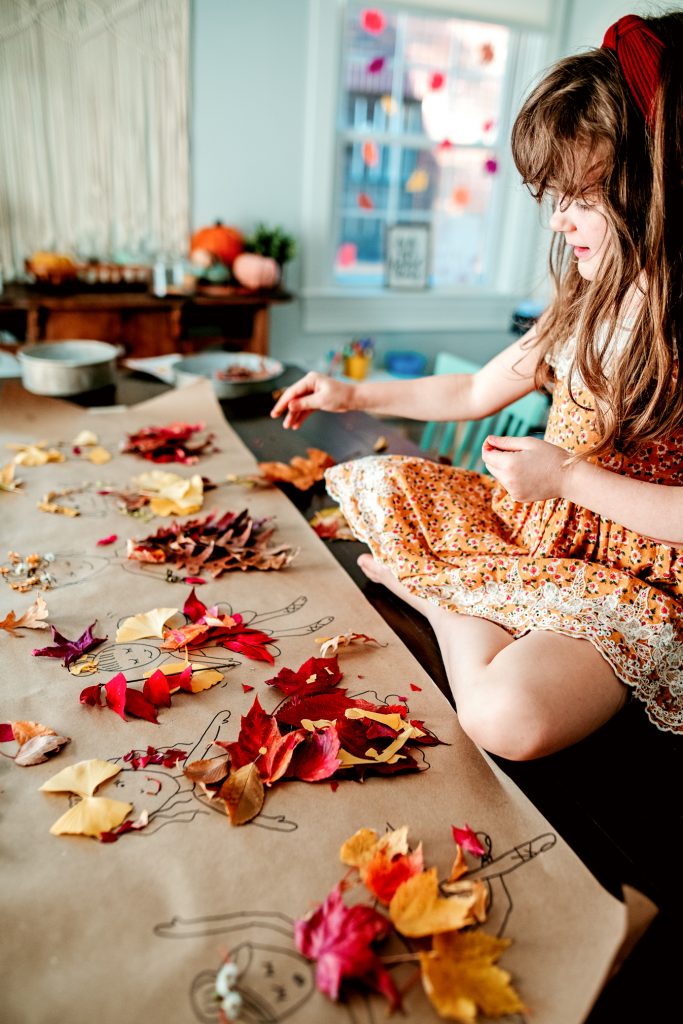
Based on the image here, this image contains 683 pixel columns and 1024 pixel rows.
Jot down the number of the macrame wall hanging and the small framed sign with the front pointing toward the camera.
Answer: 2

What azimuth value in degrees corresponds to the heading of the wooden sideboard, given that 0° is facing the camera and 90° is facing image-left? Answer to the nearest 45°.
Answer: approximately 0°

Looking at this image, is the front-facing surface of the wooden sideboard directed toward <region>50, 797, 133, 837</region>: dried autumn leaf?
yes

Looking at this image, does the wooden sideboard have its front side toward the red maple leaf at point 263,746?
yes

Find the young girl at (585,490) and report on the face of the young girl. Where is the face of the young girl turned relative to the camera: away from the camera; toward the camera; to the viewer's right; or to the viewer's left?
to the viewer's left

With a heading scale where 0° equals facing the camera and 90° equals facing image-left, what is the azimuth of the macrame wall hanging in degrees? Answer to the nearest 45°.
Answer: approximately 0°

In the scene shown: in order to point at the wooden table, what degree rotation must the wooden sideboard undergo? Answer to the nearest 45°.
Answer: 0° — it already faces it
